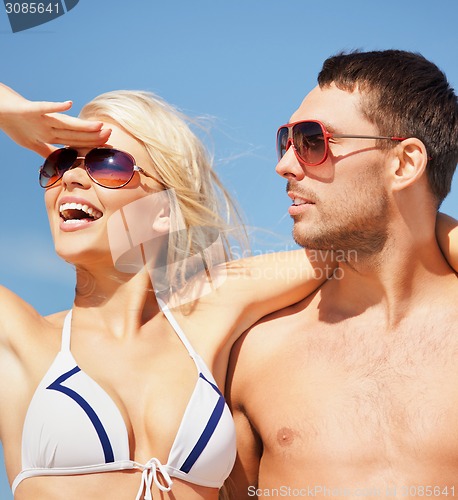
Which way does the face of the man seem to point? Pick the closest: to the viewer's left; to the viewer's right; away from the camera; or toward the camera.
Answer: to the viewer's left

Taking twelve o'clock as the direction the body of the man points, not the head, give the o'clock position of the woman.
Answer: The woman is roughly at 2 o'clock from the man.

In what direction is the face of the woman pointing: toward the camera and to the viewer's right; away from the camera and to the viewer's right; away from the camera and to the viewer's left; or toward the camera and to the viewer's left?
toward the camera and to the viewer's left

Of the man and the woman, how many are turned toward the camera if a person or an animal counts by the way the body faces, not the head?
2

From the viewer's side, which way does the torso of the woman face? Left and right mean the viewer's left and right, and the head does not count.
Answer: facing the viewer

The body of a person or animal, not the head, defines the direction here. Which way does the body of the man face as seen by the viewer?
toward the camera

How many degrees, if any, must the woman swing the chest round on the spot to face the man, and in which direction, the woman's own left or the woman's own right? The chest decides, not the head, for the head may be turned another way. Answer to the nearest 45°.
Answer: approximately 90° to the woman's own left

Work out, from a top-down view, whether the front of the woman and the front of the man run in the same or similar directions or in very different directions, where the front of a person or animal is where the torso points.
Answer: same or similar directions
